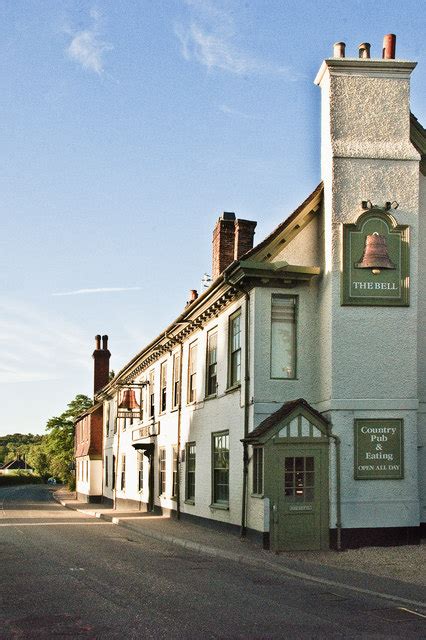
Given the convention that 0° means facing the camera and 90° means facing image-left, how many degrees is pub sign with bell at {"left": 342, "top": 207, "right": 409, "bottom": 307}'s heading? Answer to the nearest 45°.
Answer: approximately 0°

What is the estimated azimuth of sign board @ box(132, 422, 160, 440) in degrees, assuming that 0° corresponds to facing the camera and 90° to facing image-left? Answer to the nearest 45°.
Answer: approximately 45°

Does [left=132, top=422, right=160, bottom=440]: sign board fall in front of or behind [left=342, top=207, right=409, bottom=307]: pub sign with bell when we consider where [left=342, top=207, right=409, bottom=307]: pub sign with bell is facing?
behind

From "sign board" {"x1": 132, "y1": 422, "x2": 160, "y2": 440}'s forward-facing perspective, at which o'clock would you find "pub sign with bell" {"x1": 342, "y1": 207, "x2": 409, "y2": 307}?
The pub sign with bell is roughly at 10 o'clock from the sign board.

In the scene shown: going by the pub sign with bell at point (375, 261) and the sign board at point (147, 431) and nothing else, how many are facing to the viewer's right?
0
